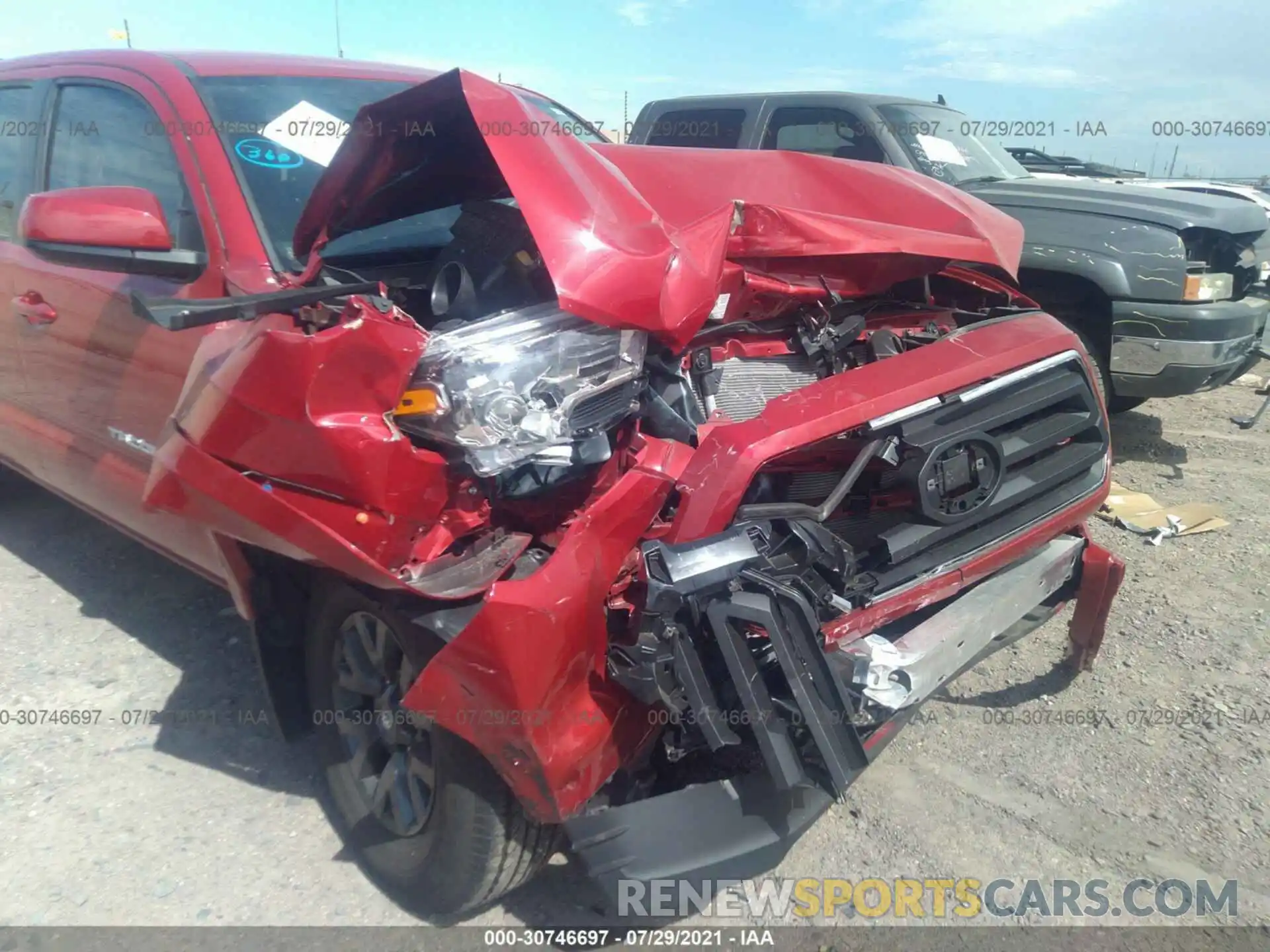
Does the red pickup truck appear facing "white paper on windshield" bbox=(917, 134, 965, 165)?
no

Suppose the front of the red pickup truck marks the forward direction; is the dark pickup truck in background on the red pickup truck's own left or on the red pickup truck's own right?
on the red pickup truck's own left

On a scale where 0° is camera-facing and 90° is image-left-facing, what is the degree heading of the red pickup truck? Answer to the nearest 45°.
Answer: approximately 315°
